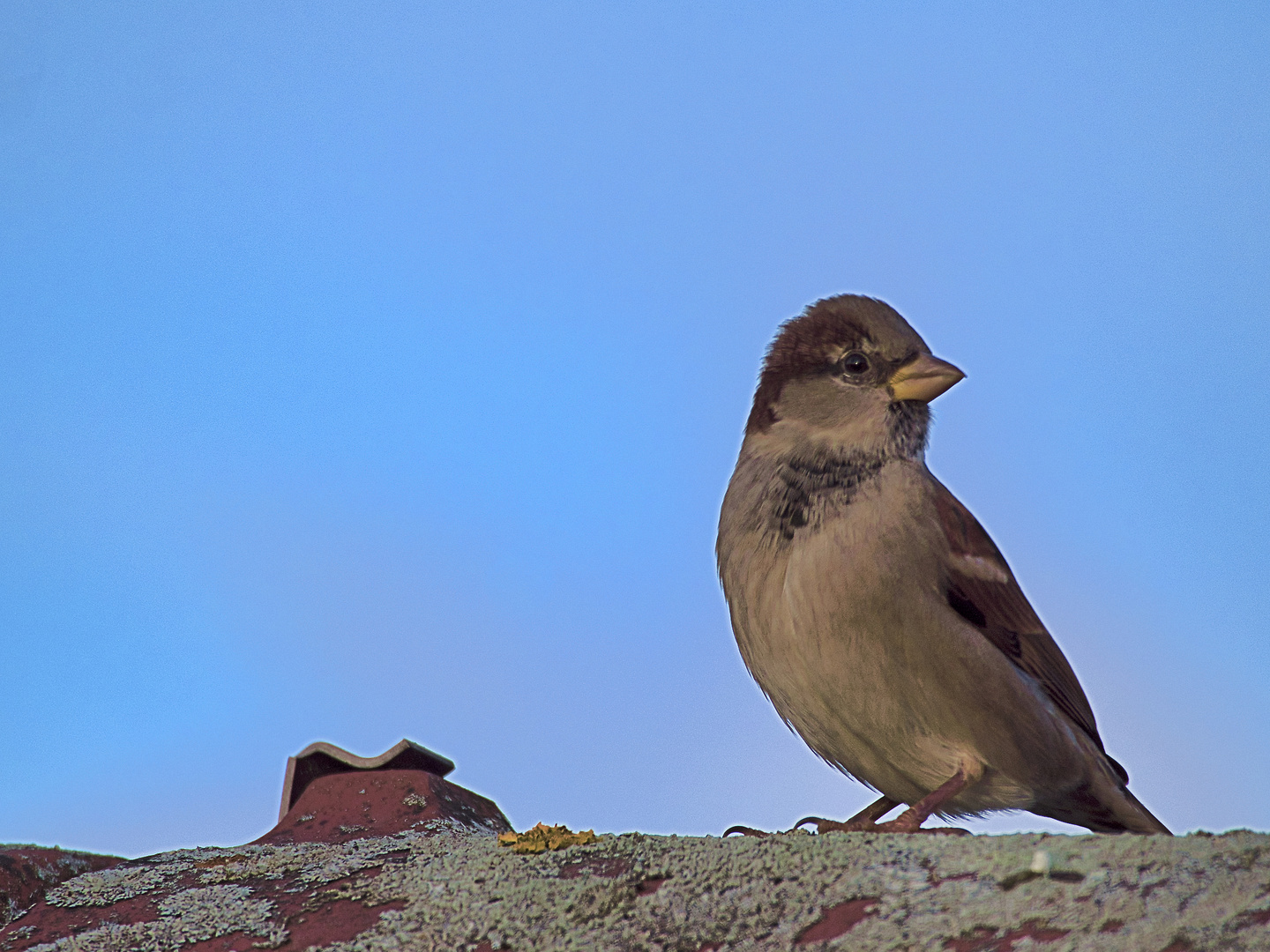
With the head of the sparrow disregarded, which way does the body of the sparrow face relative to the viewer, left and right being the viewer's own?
facing the viewer and to the left of the viewer

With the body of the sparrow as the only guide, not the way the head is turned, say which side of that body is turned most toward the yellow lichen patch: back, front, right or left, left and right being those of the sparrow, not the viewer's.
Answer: front
